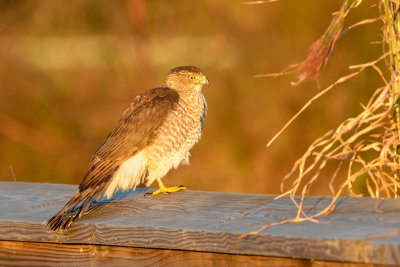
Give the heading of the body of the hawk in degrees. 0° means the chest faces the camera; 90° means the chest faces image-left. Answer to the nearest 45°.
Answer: approximately 270°
